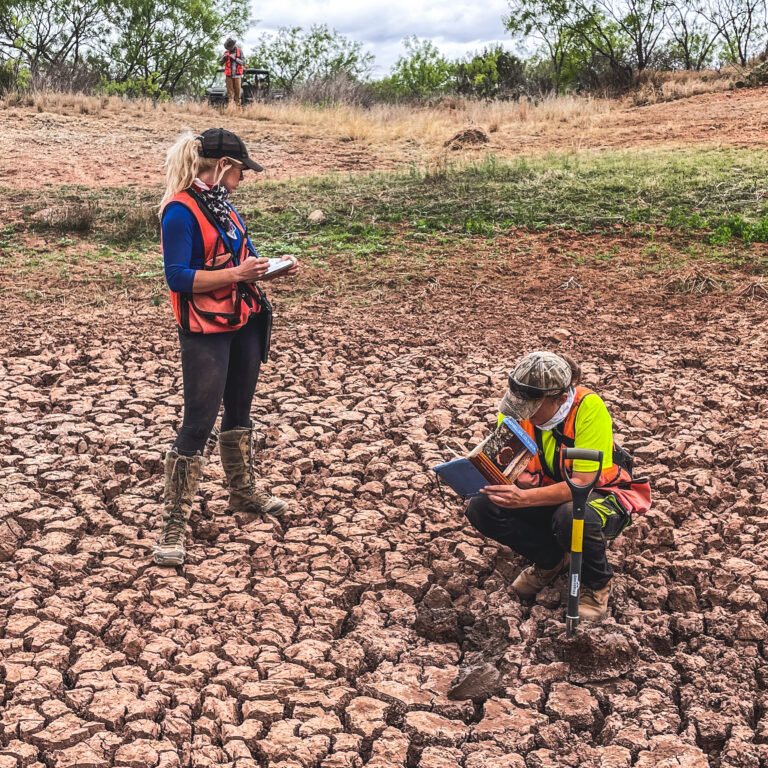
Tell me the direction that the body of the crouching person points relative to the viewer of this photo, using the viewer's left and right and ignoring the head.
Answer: facing the viewer and to the left of the viewer

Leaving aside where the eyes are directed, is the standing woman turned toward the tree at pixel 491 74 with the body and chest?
no

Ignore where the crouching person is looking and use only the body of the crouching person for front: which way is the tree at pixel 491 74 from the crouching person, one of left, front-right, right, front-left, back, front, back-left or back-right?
back-right

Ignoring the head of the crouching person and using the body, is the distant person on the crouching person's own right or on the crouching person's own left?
on the crouching person's own right

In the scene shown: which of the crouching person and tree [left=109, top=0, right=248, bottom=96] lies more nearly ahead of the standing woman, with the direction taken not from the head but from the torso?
the crouching person

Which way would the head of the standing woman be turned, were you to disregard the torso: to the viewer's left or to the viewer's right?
to the viewer's right

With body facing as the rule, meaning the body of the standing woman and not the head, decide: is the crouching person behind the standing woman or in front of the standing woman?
in front

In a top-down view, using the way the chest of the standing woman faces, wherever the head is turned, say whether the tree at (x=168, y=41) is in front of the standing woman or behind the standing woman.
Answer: behind

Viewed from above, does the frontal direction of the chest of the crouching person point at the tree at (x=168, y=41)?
no

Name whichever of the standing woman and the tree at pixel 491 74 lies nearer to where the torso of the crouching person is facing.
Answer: the standing woman

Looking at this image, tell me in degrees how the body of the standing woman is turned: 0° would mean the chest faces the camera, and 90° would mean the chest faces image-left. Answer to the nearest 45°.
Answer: approximately 315°

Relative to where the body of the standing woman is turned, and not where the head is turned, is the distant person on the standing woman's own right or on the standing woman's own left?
on the standing woman's own left

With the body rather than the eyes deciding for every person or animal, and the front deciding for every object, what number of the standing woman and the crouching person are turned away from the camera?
0
